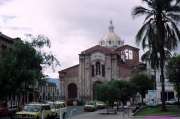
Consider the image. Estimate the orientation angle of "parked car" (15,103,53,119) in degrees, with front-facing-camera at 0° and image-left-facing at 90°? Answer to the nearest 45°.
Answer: approximately 45°
